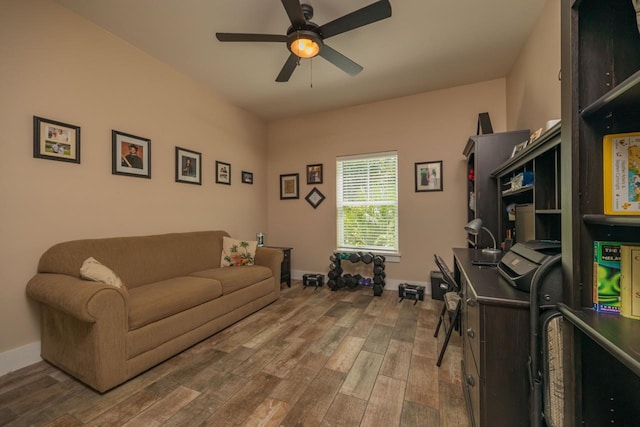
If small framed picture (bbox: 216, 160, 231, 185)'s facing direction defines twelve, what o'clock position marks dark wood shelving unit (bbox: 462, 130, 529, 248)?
The dark wood shelving unit is roughly at 12 o'clock from the small framed picture.

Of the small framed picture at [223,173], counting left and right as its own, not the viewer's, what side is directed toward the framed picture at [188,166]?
right

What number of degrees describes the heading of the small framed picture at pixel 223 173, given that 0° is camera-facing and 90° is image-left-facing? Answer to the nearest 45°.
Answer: approximately 315°

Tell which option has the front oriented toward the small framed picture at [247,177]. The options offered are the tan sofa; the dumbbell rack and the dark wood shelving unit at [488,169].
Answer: the dark wood shelving unit

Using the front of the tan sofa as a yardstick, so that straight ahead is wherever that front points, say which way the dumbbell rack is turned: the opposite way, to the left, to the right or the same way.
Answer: to the right

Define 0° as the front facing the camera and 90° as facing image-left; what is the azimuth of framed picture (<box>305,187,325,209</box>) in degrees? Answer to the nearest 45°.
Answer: approximately 0°

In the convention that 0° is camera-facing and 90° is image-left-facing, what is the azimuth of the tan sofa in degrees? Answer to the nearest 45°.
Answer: approximately 315°

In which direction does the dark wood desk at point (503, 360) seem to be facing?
to the viewer's left

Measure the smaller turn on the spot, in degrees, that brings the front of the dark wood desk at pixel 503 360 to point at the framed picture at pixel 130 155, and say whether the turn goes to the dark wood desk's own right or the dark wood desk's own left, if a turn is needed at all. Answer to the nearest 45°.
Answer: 0° — it already faces it

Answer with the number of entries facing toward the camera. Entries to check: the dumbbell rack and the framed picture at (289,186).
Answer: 2

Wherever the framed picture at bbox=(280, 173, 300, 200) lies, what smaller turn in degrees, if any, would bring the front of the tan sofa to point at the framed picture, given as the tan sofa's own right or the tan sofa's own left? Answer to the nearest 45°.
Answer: approximately 90° to the tan sofa's own left

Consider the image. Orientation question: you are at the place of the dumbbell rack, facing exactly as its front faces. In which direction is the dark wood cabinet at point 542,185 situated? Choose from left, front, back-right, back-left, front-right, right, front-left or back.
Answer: front-left

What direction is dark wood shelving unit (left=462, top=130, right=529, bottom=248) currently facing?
to the viewer's left

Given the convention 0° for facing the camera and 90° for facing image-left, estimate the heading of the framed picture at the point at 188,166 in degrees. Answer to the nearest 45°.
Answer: approximately 315°
